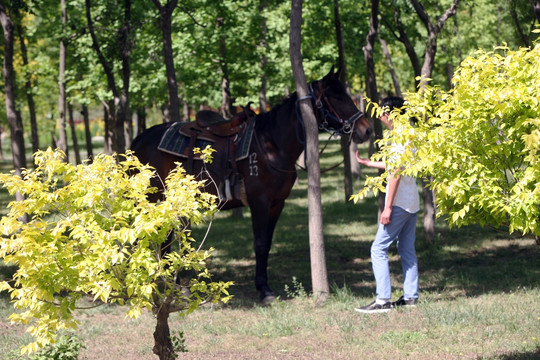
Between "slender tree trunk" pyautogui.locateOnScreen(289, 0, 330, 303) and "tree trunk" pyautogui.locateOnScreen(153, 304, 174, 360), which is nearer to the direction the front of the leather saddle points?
the slender tree trunk

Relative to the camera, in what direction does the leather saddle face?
facing to the right of the viewer

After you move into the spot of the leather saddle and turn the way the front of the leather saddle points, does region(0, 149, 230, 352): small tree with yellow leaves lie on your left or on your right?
on your right

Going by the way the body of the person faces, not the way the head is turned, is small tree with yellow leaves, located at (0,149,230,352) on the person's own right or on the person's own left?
on the person's own left

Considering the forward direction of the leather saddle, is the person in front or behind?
in front

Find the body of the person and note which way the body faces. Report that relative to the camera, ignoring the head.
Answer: to the viewer's left

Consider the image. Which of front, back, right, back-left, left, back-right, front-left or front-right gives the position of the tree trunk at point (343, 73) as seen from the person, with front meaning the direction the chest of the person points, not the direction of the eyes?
right

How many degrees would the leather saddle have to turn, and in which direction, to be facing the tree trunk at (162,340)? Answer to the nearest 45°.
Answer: approximately 90° to its right

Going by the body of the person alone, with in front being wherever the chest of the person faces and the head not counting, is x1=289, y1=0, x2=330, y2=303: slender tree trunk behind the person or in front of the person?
in front

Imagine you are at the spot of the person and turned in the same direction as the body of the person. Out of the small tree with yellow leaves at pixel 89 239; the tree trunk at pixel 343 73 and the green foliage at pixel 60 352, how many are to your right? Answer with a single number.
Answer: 1

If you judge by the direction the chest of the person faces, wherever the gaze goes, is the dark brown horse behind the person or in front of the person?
in front

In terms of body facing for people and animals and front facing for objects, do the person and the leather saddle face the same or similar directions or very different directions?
very different directions

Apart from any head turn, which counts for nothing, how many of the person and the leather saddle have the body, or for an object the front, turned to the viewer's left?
1
